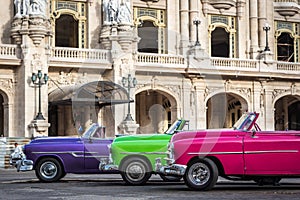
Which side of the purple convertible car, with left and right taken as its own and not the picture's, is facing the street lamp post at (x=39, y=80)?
right

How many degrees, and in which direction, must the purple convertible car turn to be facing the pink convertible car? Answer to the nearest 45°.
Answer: approximately 135° to its left

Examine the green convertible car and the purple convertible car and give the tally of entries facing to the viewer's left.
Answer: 2

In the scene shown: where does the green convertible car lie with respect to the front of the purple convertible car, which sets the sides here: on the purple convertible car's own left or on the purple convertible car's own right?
on the purple convertible car's own left

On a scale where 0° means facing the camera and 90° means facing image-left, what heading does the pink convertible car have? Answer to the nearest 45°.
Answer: approximately 90°

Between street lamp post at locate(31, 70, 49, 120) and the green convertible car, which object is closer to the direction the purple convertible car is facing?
the street lamp post

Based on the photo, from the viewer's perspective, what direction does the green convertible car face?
to the viewer's left

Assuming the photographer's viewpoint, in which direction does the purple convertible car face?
facing to the left of the viewer

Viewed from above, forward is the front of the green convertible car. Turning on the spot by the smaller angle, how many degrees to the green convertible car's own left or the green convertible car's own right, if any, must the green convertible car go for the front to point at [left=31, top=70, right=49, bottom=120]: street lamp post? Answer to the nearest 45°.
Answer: approximately 90° to the green convertible car's own right
